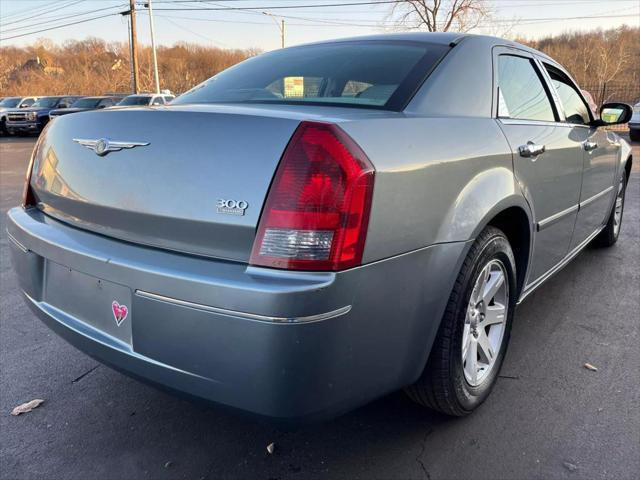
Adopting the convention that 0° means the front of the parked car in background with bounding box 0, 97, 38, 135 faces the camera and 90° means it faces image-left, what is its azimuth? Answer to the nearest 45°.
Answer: approximately 45°

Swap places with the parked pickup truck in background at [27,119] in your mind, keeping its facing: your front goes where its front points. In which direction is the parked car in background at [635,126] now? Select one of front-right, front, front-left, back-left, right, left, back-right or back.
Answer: left

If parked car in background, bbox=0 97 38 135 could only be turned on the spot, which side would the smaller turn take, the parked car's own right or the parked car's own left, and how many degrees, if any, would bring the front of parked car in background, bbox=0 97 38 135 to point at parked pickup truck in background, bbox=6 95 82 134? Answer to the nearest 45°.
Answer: approximately 45° to the parked car's own left

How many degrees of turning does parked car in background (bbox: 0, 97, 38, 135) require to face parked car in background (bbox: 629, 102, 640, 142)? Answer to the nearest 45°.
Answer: approximately 90° to its left

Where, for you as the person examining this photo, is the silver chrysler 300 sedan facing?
facing away from the viewer and to the right of the viewer

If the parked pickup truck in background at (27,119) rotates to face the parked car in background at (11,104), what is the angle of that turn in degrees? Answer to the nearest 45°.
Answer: approximately 135° to its right
